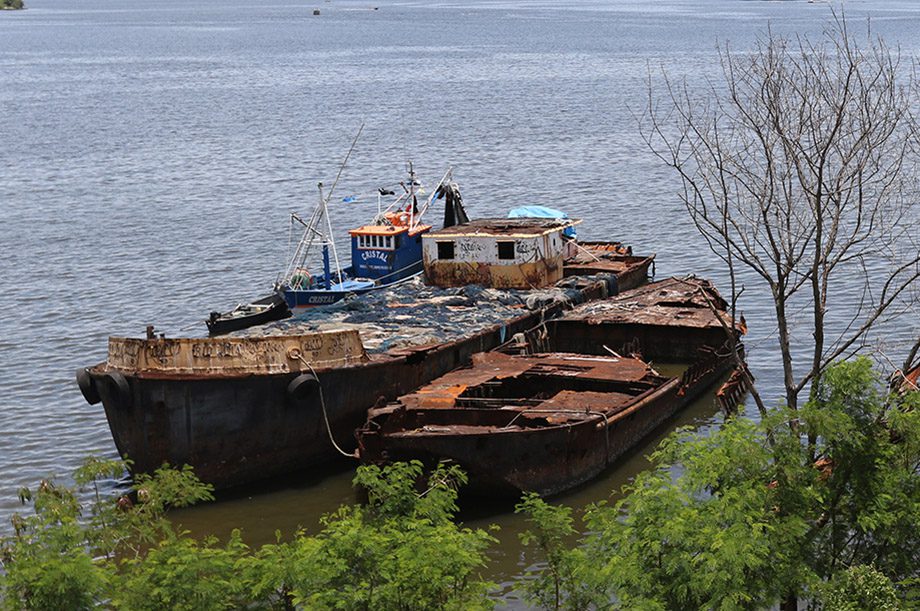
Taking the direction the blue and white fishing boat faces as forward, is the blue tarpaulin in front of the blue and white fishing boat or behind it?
behind

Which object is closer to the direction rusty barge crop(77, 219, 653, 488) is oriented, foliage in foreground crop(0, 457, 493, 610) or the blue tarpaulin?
the foliage in foreground

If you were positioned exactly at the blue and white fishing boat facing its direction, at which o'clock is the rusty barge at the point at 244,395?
The rusty barge is roughly at 11 o'clock from the blue and white fishing boat.

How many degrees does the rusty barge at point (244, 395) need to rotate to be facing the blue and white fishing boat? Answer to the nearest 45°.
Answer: approximately 135° to its right

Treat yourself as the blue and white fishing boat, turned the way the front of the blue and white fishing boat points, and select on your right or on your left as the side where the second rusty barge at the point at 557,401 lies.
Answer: on your left

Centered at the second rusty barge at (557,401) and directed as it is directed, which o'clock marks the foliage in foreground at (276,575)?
The foliage in foreground is roughly at 11 o'clock from the second rusty barge.

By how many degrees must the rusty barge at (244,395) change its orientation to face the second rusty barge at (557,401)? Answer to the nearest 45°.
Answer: approximately 135° to its left

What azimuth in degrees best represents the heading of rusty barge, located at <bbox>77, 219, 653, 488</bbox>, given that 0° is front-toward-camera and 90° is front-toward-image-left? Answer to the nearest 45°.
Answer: approximately 45°
